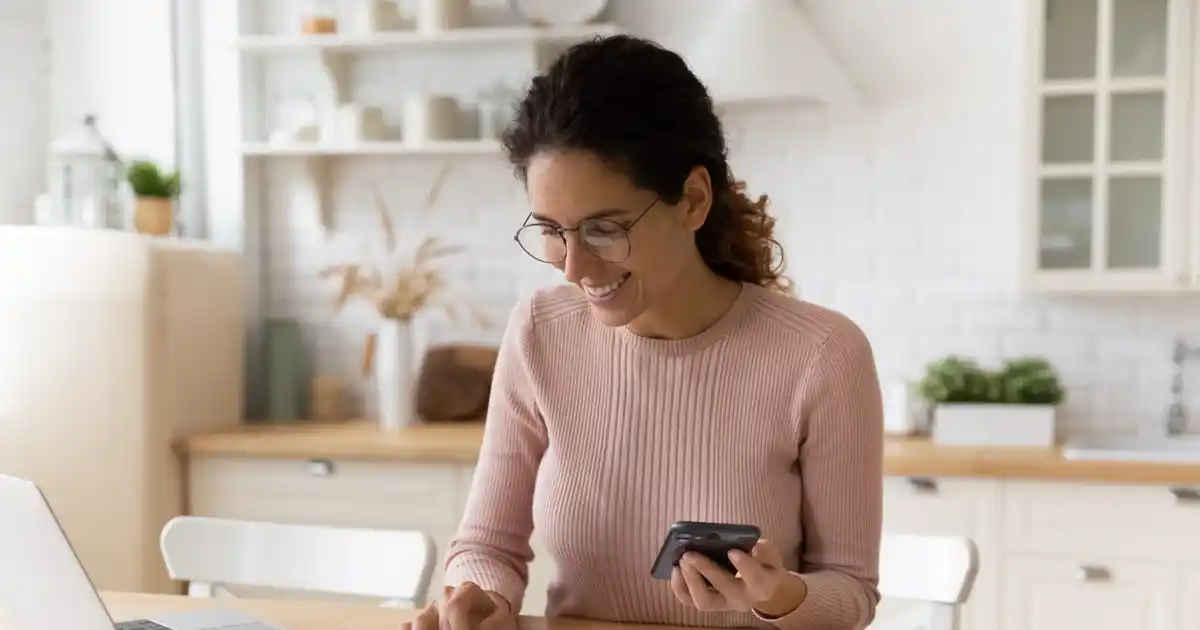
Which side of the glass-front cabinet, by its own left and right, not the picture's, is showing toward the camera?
front

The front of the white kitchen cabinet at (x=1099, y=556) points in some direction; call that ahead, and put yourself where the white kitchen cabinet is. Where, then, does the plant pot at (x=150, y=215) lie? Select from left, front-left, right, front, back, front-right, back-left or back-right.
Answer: right

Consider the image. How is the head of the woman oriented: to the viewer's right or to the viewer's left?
to the viewer's left

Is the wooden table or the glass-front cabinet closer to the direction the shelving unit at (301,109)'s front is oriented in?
the wooden table

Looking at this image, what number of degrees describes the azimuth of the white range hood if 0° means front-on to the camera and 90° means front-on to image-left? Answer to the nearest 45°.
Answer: approximately 0°

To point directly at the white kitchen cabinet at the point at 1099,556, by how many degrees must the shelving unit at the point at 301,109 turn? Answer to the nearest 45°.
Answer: approximately 45° to its left

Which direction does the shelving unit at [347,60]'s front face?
toward the camera

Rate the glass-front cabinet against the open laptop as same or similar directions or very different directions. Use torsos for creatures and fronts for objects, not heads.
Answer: very different directions

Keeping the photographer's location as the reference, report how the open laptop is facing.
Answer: facing away from the viewer and to the right of the viewer

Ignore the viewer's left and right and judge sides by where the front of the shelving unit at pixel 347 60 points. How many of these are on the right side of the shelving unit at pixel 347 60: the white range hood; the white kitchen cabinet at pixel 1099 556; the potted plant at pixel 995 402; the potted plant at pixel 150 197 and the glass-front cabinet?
1

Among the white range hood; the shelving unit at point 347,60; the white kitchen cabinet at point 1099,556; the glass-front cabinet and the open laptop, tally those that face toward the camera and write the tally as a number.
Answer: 4

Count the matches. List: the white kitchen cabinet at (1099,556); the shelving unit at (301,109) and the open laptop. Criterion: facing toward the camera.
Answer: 2

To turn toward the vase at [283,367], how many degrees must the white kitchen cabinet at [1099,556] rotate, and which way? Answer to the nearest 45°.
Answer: approximately 90° to its right

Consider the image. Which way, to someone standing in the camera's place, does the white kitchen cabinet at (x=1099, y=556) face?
facing the viewer

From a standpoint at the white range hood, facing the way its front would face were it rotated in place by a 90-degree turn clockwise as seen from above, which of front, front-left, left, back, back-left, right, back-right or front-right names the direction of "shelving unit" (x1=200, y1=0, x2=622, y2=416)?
front

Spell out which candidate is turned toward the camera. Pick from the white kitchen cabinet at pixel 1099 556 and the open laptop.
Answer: the white kitchen cabinet

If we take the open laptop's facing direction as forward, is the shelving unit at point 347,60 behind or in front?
in front

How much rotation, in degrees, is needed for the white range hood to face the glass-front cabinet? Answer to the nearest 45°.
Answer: approximately 90° to its left
